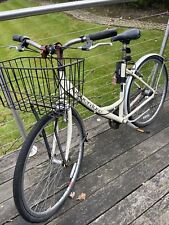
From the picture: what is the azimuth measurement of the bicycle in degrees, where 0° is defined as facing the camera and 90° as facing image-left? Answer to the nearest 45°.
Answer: approximately 45°
